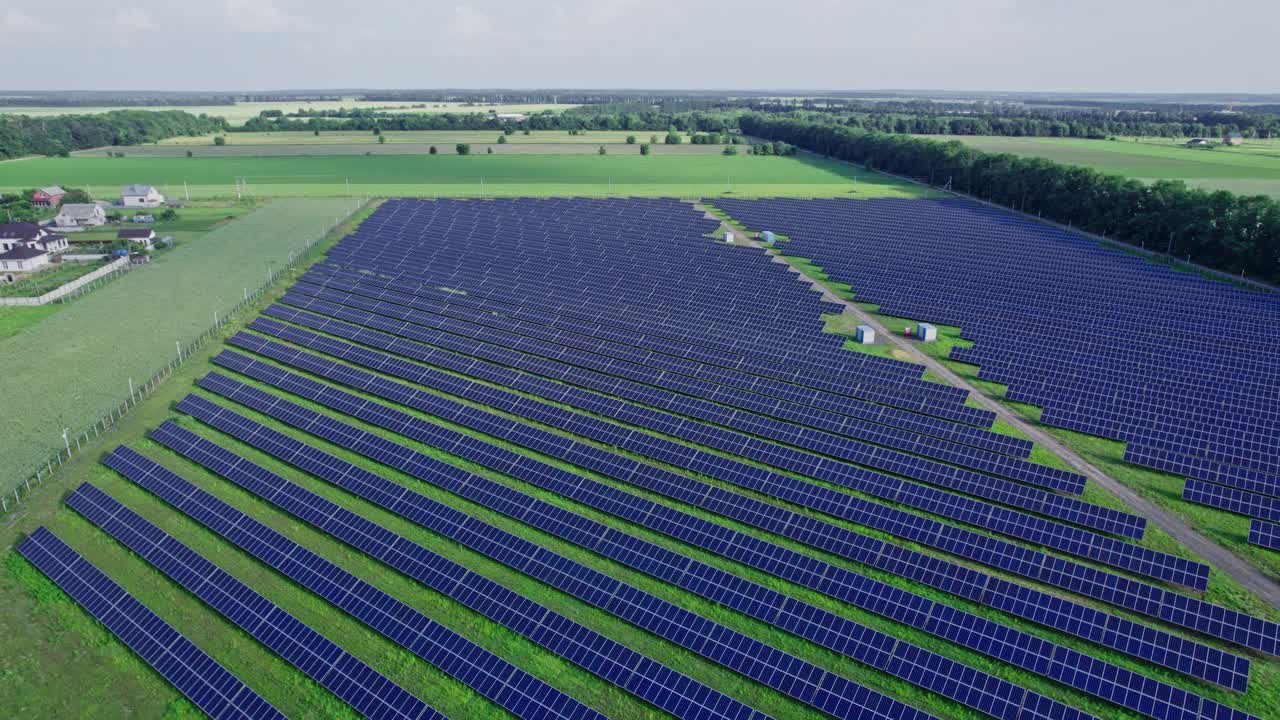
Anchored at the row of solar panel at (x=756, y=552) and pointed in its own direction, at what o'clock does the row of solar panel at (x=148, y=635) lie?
the row of solar panel at (x=148, y=635) is roughly at 1 o'clock from the row of solar panel at (x=756, y=552).

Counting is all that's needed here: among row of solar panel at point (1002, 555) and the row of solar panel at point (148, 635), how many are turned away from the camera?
0

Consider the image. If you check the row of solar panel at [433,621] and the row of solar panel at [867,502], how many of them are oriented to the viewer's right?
0

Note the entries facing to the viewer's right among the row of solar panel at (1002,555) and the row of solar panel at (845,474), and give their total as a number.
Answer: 0

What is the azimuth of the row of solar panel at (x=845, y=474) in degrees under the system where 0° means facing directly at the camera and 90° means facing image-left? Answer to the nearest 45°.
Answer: approximately 45°

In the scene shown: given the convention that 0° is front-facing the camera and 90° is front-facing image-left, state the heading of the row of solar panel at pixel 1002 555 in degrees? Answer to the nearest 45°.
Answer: approximately 45°

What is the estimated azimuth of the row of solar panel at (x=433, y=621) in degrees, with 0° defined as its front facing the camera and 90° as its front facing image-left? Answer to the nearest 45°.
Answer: approximately 45°

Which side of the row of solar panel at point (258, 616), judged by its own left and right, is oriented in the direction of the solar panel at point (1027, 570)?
left

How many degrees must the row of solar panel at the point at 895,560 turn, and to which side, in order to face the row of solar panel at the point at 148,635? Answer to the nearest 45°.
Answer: approximately 45° to its right

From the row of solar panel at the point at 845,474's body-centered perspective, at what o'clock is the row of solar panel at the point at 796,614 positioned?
the row of solar panel at the point at 796,614 is roughly at 11 o'clock from the row of solar panel at the point at 845,474.

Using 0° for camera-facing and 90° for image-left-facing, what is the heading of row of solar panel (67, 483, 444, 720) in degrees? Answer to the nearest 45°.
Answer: approximately 45°

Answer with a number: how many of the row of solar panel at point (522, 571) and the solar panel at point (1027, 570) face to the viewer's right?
0
